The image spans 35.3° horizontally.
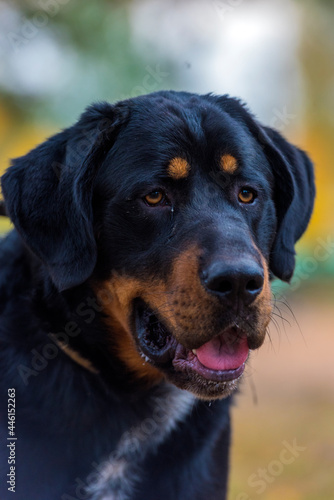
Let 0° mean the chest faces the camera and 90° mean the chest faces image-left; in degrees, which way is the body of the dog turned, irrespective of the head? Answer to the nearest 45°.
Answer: approximately 315°
